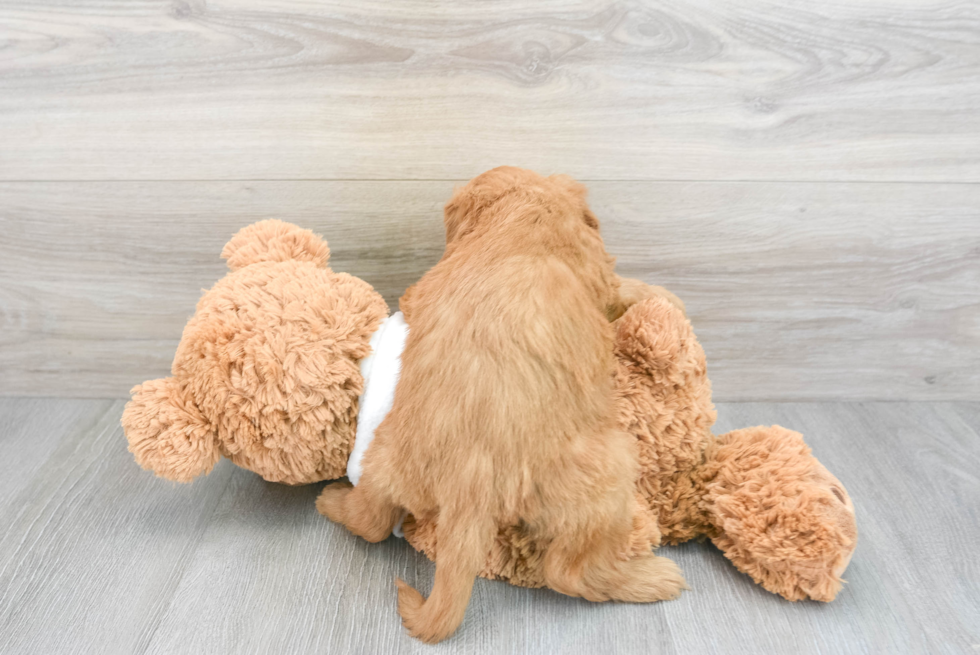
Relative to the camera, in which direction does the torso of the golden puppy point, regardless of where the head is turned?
away from the camera
